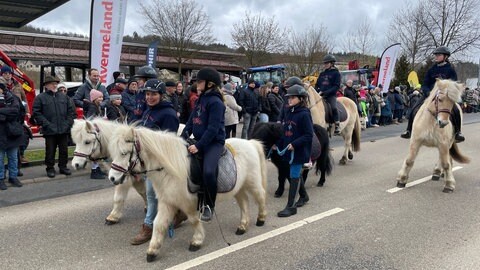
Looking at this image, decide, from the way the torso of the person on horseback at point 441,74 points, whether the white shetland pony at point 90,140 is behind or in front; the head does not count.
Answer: in front

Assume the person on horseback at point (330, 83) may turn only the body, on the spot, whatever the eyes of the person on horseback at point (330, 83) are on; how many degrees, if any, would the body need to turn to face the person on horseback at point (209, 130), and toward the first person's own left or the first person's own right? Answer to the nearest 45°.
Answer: approximately 45° to the first person's own left

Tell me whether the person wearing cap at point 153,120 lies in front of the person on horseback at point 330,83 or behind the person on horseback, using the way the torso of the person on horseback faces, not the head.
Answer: in front

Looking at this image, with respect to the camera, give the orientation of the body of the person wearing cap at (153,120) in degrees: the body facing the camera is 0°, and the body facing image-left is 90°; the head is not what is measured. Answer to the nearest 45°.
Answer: approximately 45°

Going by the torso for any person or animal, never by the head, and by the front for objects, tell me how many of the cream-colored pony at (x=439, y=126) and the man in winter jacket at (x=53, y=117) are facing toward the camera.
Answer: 2

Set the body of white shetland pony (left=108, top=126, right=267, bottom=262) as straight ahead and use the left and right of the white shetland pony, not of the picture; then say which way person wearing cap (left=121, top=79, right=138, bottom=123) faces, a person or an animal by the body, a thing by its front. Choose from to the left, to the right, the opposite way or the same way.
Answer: to the left

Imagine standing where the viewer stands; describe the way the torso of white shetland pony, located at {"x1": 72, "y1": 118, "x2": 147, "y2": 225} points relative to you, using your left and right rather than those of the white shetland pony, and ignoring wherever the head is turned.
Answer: facing the viewer and to the left of the viewer

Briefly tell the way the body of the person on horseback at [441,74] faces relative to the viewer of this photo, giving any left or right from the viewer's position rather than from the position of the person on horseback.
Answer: facing the viewer

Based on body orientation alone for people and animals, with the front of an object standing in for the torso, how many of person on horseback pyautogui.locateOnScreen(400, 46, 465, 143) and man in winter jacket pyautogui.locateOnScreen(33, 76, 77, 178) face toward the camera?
2

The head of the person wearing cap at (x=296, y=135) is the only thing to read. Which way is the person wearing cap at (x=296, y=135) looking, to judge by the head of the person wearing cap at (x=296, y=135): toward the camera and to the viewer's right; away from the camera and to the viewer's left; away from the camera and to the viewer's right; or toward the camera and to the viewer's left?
toward the camera and to the viewer's left

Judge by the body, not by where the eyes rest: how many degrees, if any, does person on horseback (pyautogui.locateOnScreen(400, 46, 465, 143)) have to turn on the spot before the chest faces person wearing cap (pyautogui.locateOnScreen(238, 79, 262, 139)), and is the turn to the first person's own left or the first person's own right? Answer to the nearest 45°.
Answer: approximately 90° to the first person's own right

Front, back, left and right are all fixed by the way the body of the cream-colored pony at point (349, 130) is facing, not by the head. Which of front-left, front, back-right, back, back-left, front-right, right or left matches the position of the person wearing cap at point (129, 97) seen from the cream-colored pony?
front

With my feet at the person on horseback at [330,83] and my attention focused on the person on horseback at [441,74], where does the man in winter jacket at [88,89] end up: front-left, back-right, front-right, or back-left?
back-right

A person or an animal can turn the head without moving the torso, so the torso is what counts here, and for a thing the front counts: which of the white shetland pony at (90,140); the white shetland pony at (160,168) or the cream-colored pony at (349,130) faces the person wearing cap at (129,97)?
the cream-colored pony

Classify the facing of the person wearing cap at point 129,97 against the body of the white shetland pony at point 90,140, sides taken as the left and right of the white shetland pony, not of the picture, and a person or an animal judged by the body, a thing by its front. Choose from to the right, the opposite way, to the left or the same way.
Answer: to the left

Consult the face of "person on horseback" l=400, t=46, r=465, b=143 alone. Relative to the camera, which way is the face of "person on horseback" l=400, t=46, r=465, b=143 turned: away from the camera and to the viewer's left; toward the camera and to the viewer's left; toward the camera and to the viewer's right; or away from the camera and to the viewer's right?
toward the camera and to the viewer's left

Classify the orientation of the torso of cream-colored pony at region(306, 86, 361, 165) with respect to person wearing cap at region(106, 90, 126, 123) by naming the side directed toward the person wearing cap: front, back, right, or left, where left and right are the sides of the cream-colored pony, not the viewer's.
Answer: front

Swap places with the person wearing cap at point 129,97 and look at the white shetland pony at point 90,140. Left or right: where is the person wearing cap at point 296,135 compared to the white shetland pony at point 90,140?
left

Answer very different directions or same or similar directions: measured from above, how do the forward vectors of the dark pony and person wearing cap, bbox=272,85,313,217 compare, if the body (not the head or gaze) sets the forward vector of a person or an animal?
same or similar directions

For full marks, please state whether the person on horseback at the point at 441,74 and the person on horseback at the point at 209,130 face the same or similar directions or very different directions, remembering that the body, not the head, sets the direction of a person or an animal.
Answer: same or similar directions
